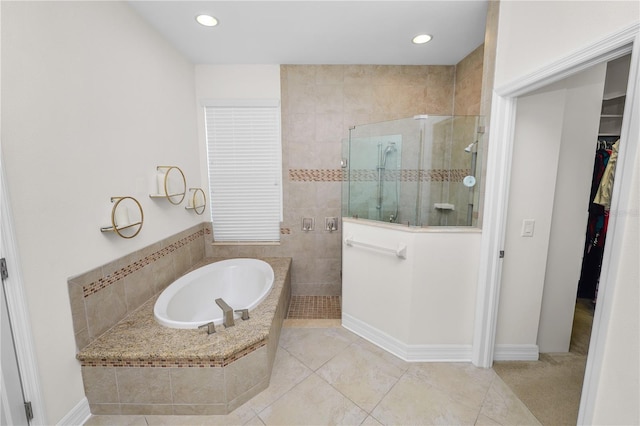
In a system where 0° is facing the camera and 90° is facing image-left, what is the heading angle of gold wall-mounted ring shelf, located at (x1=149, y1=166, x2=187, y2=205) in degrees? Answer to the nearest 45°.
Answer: approximately 315°

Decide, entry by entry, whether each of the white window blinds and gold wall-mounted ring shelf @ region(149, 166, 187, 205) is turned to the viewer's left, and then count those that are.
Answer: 0

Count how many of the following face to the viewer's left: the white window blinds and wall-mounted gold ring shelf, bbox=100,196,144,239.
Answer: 0

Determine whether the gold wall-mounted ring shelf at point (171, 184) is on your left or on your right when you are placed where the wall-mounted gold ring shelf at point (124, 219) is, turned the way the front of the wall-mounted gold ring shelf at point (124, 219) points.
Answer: on your left

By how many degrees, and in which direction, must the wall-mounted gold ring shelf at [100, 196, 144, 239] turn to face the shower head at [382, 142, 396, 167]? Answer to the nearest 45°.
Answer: approximately 45° to its left

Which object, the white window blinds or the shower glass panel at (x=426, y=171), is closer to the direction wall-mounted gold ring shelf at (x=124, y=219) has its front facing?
the shower glass panel

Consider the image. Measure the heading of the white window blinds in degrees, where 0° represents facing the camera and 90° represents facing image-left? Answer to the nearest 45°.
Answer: approximately 0°

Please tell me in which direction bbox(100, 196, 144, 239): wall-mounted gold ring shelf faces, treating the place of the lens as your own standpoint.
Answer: facing the viewer and to the right of the viewer

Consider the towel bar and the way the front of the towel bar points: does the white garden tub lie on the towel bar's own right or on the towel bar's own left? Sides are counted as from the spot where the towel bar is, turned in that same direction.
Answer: on the towel bar's own right

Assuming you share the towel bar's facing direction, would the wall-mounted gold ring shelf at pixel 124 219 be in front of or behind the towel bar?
in front

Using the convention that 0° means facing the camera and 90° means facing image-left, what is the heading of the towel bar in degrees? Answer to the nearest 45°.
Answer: approximately 45°

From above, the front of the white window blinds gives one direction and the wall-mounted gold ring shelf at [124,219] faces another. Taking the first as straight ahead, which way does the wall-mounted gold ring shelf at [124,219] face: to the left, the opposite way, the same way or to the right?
to the left
